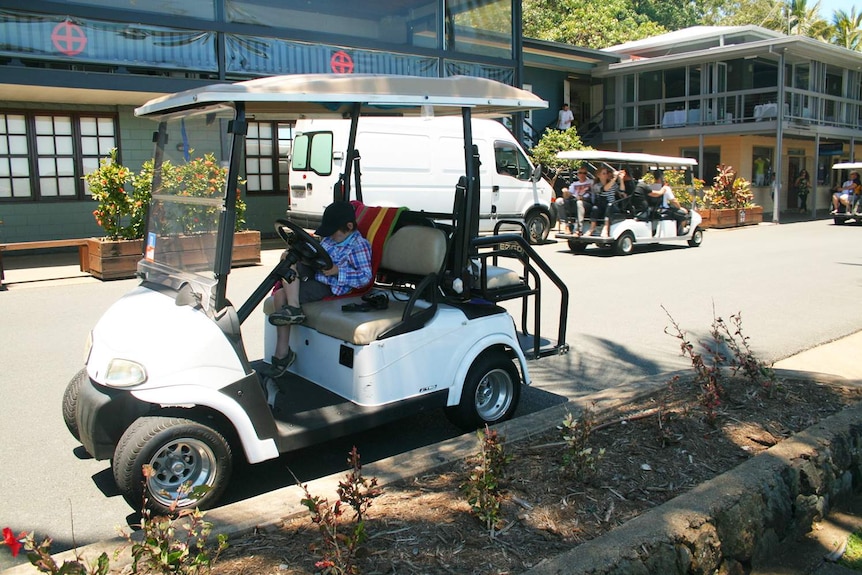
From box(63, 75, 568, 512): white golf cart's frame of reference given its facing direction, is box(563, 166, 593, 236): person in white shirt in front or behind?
behind

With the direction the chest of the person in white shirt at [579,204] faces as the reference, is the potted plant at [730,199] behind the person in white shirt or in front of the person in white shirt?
behind

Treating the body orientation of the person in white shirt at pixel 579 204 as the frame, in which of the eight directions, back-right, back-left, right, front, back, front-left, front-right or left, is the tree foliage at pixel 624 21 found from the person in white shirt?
back-right

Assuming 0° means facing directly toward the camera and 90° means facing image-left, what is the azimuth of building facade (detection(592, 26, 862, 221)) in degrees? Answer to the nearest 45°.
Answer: approximately 45°

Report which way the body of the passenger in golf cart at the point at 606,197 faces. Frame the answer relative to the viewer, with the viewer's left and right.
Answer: facing the viewer and to the left of the viewer

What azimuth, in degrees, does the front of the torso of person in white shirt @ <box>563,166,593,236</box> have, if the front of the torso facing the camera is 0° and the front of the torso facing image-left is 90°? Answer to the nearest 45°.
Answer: approximately 45°

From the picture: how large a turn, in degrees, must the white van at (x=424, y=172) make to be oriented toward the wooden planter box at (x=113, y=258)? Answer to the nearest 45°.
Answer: approximately 180°

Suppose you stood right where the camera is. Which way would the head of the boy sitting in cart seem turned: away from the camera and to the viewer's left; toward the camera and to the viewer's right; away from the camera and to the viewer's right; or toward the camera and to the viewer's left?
toward the camera and to the viewer's left

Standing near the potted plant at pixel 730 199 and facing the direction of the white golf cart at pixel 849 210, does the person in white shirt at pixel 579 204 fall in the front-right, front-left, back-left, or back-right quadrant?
back-right

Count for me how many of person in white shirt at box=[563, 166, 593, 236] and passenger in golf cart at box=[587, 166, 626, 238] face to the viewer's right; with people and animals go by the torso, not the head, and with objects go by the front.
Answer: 0
